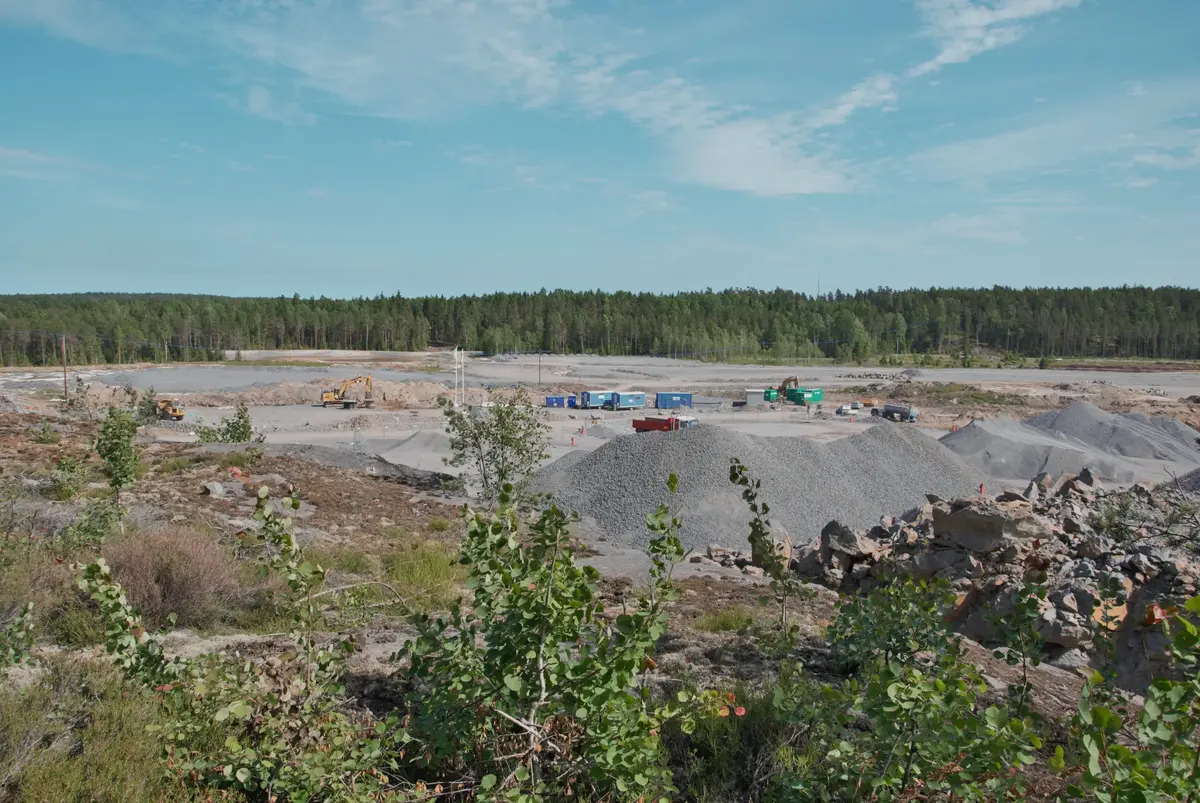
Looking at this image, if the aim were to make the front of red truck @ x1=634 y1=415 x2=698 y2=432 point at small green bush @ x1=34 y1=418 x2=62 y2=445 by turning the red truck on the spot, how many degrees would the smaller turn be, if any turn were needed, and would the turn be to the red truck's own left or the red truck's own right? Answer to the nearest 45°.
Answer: approximately 135° to the red truck's own right

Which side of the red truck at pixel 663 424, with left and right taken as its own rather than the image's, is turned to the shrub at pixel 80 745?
right

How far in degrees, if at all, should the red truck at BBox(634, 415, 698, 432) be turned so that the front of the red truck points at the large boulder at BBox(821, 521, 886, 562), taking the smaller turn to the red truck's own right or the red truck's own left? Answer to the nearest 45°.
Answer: approximately 90° to the red truck's own right

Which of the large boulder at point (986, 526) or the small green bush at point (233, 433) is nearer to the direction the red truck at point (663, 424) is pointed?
the large boulder

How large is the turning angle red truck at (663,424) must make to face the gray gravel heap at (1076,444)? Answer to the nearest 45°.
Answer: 0° — it already faces it

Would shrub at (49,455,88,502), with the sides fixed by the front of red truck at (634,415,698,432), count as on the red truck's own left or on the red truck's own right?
on the red truck's own right

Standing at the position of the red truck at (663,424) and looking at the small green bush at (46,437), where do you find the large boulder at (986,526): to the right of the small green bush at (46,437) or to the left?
left

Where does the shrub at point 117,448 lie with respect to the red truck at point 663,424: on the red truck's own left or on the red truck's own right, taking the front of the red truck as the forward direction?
on the red truck's own right

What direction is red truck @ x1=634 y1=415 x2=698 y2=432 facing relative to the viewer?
to the viewer's right

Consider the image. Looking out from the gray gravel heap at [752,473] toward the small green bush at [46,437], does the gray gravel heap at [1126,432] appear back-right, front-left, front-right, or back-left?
back-right

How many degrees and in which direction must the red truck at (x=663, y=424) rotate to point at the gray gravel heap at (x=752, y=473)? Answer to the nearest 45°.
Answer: approximately 90° to its right
